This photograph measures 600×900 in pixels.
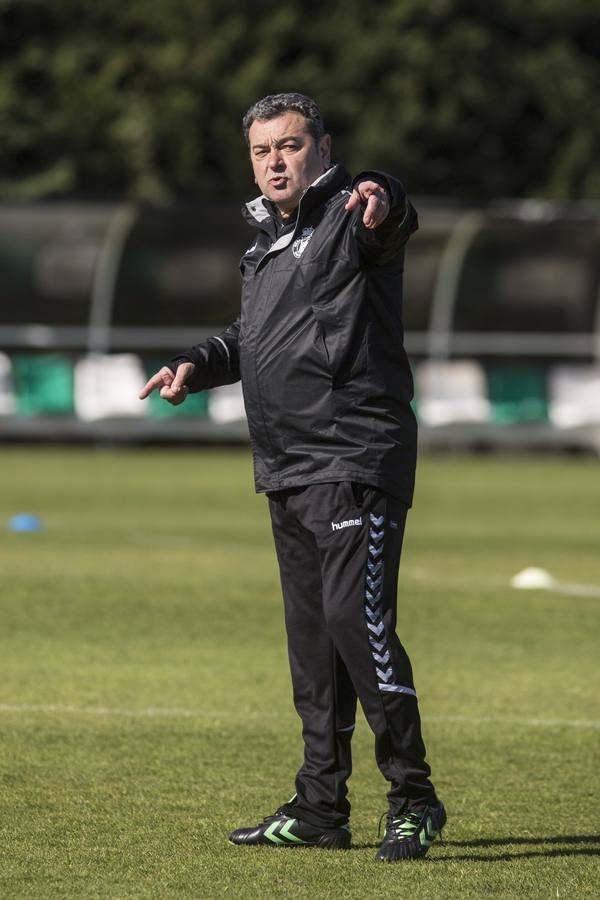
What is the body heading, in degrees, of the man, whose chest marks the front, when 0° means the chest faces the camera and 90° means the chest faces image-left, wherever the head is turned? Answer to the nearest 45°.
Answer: approximately 45°

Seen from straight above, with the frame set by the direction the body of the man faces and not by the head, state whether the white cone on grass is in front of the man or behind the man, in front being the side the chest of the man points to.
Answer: behind

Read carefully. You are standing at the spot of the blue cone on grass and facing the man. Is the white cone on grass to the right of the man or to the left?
left

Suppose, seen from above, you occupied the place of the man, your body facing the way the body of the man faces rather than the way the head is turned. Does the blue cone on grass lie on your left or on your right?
on your right
